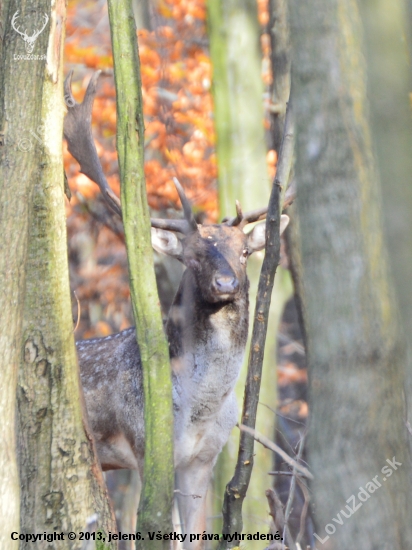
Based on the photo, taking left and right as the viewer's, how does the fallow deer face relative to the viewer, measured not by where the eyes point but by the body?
facing the viewer and to the right of the viewer

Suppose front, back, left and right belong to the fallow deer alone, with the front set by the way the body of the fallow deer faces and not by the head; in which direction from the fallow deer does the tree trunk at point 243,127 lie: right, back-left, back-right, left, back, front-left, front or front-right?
back-left

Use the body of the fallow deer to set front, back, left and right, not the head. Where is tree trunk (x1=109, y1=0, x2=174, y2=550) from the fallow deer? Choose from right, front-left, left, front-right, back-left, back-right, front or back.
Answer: front-right

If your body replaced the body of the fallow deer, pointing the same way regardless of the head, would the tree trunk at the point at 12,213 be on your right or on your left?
on your right

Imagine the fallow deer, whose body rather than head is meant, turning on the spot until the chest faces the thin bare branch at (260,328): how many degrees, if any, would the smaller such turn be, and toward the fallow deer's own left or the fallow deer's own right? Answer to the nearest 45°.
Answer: approximately 45° to the fallow deer's own right

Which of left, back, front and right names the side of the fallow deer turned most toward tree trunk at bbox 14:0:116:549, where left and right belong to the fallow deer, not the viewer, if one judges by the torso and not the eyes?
right
